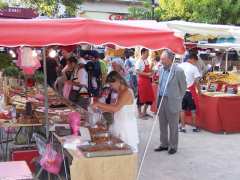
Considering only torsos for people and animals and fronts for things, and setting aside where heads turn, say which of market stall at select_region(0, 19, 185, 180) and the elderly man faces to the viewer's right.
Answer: the market stall

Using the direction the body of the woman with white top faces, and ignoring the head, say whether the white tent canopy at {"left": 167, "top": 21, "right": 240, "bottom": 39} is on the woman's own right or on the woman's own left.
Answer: on the woman's own right

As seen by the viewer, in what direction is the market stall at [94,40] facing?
to the viewer's right

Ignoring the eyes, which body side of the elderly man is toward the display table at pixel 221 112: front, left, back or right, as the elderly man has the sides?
back

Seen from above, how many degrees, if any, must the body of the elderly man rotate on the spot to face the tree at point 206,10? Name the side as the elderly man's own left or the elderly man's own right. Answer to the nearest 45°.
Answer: approximately 135° to the elderly man's own right

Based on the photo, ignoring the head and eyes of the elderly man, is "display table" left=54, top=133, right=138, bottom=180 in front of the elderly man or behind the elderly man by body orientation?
in front

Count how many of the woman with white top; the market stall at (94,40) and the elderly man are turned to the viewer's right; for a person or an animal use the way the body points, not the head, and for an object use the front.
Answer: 1

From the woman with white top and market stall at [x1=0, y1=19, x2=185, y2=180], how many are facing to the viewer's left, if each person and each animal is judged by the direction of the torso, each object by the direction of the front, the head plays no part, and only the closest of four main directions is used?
1

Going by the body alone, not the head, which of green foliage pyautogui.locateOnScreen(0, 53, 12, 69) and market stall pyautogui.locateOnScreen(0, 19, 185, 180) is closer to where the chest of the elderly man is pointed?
the market stall

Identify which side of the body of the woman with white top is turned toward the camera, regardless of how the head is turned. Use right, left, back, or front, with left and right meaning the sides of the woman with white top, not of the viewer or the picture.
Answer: left
